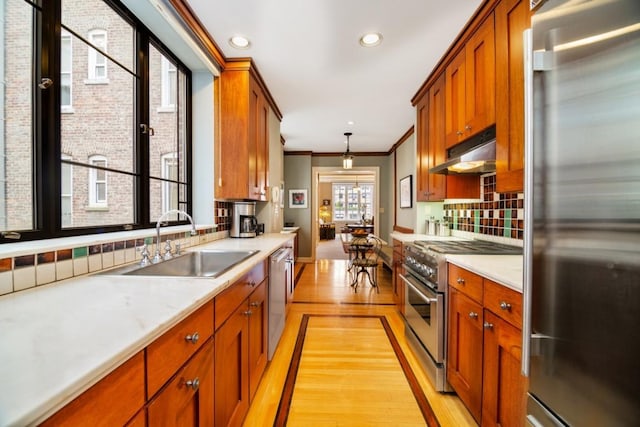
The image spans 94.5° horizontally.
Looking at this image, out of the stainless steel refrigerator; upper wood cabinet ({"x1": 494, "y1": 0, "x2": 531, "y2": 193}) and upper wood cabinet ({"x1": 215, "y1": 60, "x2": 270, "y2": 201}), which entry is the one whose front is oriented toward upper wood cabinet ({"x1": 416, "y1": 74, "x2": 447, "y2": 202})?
upper wood cabinet ({"x1": 215, "y1": 60, "x2": 270, "y2": 201})

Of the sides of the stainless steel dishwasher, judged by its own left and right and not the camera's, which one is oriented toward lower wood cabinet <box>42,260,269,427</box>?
right

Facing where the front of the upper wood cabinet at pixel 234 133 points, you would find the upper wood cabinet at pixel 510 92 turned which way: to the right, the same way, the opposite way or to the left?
the opposite way

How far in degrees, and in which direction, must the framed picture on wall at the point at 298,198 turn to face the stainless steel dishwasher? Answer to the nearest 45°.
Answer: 0° — it already faces it

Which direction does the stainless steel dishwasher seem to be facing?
to the viewer's right

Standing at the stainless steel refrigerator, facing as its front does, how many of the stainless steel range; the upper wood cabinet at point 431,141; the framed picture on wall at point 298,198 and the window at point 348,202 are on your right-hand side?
4

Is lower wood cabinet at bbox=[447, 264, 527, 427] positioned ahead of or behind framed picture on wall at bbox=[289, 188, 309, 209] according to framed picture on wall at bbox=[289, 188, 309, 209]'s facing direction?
ahead

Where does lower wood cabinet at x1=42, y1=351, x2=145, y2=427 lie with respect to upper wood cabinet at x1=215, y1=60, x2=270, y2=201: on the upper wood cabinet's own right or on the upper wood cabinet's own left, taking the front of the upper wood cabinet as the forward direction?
on the upper wood cabinet's own right

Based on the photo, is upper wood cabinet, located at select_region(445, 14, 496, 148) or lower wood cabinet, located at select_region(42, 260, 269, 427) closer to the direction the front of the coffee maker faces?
the upper wood cabinet

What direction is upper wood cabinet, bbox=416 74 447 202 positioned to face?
to the viewer's left

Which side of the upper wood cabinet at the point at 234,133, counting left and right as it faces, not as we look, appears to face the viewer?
right

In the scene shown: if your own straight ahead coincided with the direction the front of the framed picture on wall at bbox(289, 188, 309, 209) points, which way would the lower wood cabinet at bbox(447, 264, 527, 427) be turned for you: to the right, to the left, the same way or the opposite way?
to the right

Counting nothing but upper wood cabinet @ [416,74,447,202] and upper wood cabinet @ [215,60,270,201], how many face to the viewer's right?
1

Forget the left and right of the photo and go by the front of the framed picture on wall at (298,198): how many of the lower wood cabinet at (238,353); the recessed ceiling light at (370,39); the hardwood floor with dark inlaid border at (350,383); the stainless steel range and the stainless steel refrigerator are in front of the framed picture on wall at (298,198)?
5
